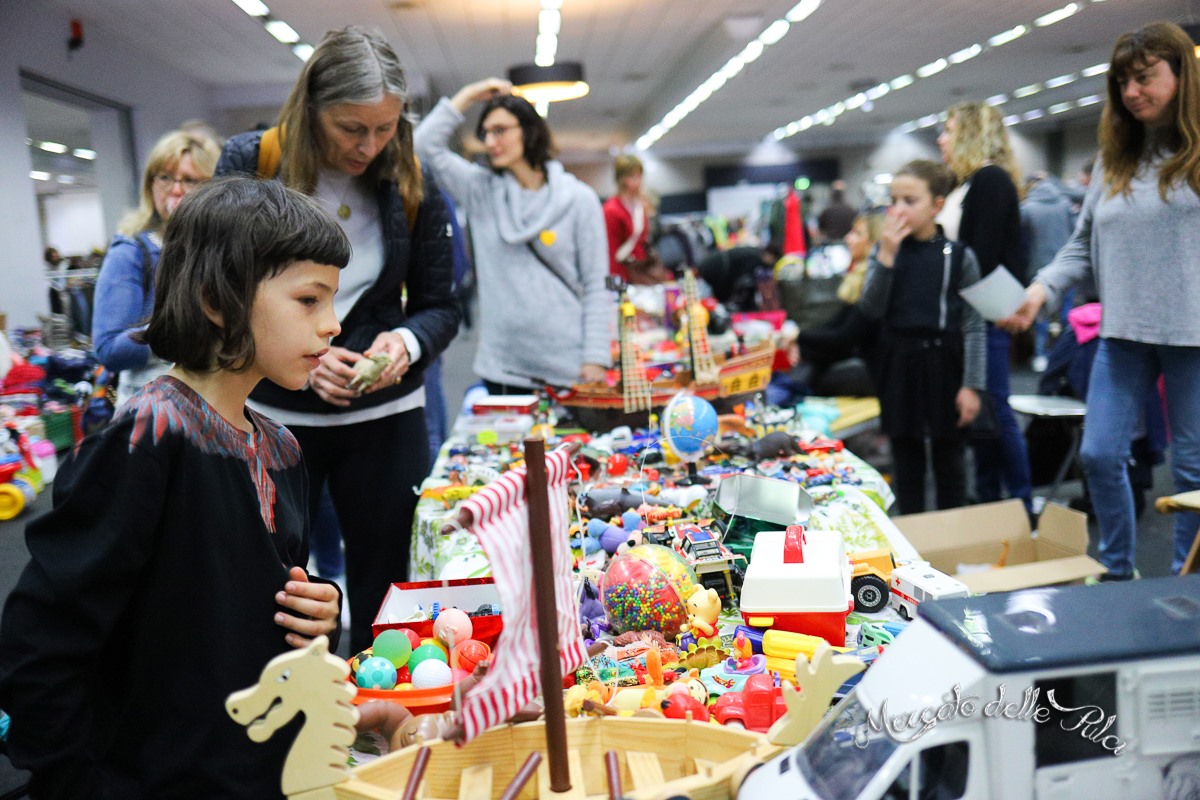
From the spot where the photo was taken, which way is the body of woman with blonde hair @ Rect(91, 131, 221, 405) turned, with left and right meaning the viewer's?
facing the viewer and to the right of the viewer

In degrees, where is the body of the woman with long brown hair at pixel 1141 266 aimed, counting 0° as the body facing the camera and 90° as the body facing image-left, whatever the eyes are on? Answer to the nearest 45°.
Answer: approximately 45°

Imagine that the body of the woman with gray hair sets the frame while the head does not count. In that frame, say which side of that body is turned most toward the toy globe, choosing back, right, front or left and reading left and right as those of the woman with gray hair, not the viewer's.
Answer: left

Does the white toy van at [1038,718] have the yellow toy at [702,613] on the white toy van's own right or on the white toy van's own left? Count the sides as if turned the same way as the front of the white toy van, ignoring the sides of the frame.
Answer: on the white toy van's own right

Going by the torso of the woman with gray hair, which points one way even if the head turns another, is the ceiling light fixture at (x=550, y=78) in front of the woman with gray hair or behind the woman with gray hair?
behind

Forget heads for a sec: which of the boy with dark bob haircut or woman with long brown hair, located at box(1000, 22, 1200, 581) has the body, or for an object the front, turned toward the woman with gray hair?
the woman with long brown hair

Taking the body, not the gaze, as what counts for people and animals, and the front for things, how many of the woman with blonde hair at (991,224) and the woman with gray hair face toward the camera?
1

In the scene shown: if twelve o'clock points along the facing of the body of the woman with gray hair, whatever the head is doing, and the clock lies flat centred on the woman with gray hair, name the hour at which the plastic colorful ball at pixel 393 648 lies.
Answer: The plastic colorful ball is roughly at 12 o'clock from the woman with gray hair.

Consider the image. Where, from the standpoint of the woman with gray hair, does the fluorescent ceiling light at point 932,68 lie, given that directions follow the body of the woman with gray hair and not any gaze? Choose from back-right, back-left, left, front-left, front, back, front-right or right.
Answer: back-left

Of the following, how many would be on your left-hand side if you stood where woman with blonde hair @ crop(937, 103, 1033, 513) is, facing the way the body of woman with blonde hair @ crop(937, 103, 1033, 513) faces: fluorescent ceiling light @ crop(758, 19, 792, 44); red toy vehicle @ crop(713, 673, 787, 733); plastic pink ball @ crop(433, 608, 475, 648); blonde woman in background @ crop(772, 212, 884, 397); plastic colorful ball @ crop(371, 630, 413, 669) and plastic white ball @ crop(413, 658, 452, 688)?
4

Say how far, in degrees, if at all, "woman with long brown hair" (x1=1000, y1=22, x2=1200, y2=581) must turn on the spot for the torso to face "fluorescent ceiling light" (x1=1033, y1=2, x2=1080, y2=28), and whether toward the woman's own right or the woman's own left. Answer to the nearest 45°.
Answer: approximately 135° to the woman's own right

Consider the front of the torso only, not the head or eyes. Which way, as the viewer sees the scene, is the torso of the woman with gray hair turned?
toward the camera

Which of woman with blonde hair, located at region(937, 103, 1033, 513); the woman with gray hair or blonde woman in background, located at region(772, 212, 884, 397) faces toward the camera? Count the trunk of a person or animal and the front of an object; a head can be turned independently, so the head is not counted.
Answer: the woman with gray hair

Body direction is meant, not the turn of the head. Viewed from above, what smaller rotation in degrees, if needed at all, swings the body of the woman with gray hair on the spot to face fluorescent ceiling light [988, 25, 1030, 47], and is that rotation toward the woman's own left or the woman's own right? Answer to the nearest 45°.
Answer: approximately 135° to the woman's own left

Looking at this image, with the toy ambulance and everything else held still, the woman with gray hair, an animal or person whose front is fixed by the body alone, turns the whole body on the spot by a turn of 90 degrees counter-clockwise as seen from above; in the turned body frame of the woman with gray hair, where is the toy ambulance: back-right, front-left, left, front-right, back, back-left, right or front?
front-right

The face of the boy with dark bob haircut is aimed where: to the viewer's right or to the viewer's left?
to the viewer's right

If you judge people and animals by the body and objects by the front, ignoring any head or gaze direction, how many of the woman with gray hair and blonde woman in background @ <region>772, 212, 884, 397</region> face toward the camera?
1

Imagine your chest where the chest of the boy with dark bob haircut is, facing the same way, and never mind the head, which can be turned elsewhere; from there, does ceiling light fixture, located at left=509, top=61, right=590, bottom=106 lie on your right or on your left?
on your left
